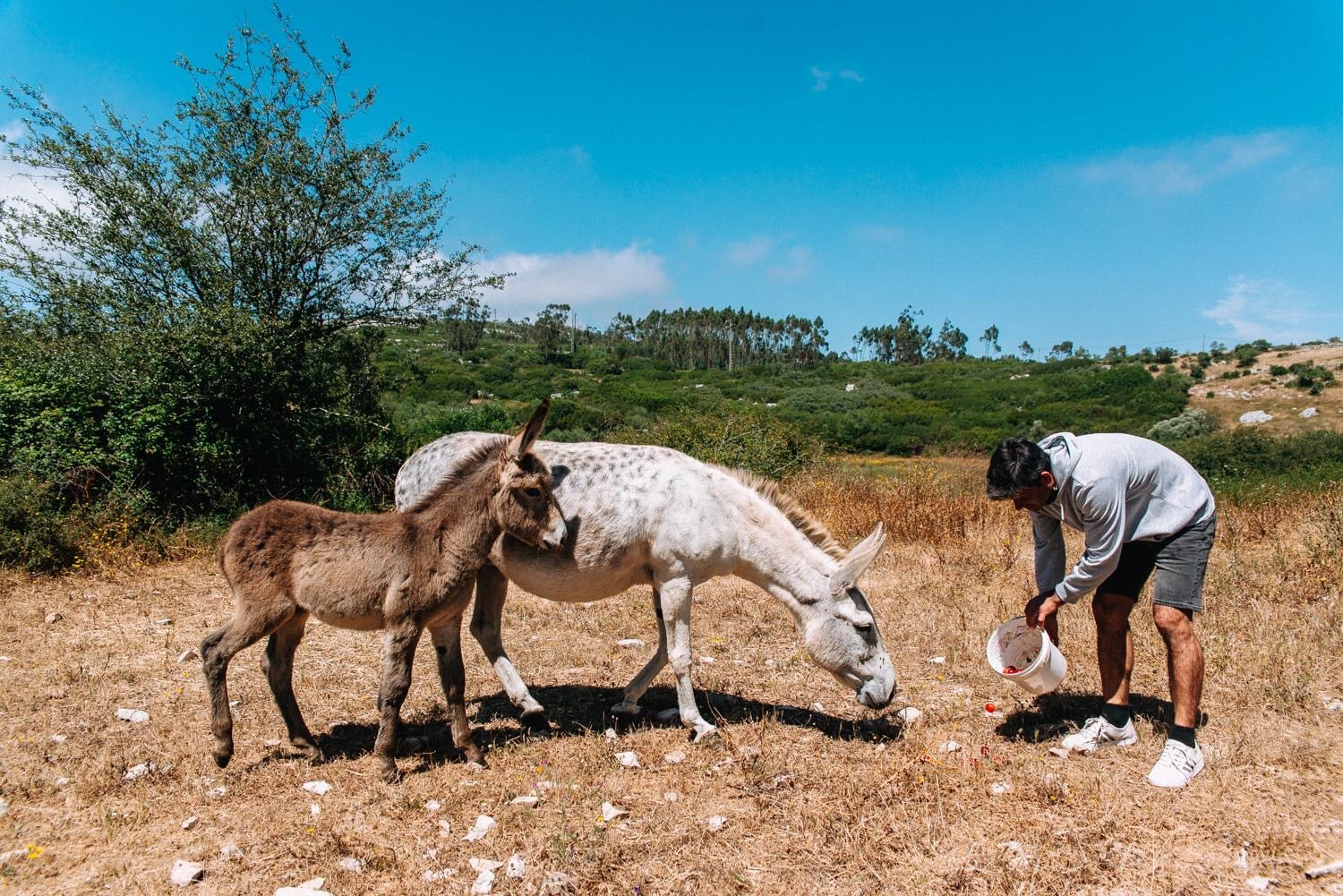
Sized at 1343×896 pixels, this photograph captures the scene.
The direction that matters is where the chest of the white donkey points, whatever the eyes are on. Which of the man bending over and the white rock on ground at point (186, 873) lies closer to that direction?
the man bending over

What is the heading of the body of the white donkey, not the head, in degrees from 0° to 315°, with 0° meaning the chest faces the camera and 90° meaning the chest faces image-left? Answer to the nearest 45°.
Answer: approximately 270°

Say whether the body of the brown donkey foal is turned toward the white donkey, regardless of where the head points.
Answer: yes

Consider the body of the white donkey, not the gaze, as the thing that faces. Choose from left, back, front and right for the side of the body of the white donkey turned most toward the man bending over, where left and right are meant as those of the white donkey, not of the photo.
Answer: front

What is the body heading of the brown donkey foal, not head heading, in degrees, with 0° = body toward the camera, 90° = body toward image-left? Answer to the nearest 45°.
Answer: approximately 270°

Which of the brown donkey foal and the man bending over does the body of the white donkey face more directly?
the man bending over

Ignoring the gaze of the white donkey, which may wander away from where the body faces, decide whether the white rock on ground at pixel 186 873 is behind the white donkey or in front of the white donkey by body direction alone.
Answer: behind

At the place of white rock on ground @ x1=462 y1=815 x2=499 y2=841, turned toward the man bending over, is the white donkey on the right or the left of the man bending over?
left

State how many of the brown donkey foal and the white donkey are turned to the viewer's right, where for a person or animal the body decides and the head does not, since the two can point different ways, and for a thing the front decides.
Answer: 2
